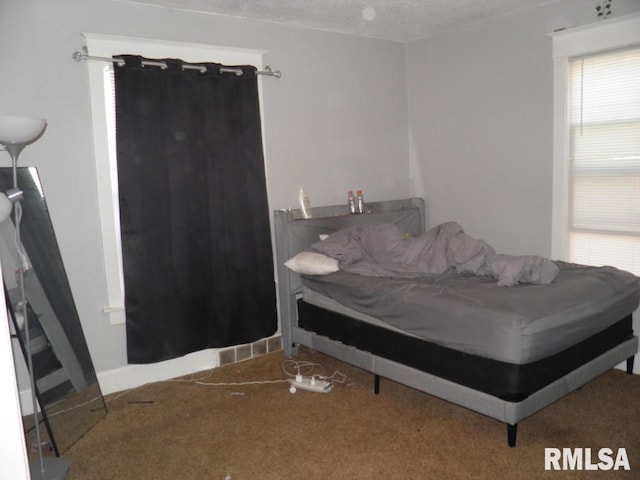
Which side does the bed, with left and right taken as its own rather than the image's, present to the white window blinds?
left

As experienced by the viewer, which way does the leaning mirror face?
facing the viewer and to the right of the viewer

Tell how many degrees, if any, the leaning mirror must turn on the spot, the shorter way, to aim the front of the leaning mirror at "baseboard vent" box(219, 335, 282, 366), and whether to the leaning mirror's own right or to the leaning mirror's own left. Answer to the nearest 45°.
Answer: approximately 45° to the leaning mirror's own left

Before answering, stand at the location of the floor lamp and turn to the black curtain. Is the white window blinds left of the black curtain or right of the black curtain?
right

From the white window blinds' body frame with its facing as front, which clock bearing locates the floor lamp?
The floor lamp is roughly at 12 o'clock from the white window blinds.

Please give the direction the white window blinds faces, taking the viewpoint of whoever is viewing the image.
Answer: facing the viewer and to the left of the viewer

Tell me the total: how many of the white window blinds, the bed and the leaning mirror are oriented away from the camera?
0

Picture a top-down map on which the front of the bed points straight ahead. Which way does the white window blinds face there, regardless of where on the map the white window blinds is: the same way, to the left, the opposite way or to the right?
to the right

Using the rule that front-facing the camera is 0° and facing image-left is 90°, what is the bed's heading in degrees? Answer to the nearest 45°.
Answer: approximately 315°

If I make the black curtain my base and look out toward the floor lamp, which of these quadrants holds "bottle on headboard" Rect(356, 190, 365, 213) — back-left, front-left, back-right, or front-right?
back-left

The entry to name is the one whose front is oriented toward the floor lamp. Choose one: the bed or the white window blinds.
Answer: the white window blinds

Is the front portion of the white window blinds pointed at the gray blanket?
yes

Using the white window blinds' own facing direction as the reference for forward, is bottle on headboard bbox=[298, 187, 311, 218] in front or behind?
in front

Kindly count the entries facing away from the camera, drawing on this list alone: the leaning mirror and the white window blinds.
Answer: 0

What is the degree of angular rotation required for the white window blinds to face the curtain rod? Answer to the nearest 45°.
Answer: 0° — it already faces it

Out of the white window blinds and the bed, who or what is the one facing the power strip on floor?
the white window blinds

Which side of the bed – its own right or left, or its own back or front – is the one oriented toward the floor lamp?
right

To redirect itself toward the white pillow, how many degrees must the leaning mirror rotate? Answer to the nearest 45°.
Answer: approximately 45° to its left
